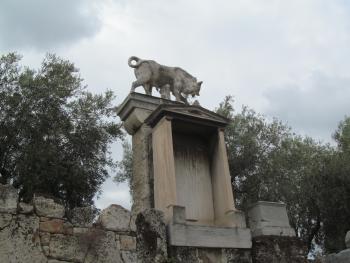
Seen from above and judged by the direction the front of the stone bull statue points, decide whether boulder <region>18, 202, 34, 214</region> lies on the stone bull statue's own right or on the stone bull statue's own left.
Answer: on the stone bull statue's own right

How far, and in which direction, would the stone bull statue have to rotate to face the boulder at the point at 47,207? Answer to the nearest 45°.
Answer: approximately 135° to its right

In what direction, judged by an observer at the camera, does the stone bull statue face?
facing to the right of the viewer
